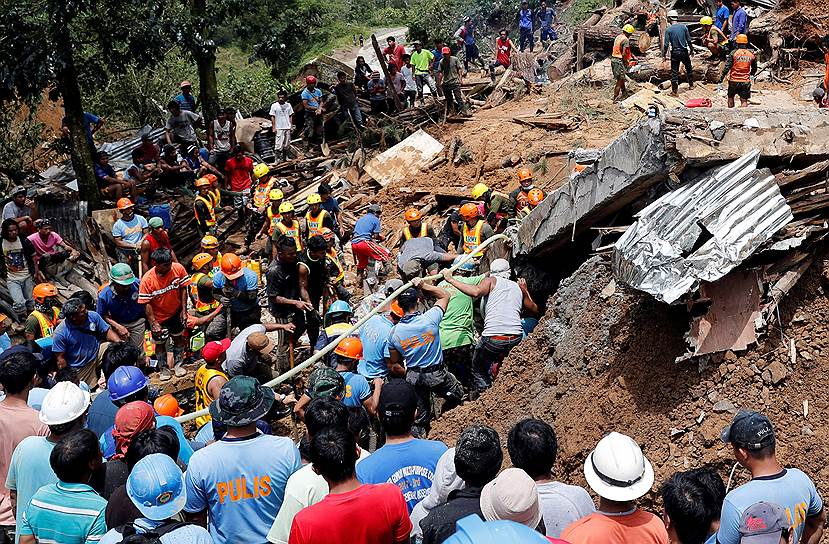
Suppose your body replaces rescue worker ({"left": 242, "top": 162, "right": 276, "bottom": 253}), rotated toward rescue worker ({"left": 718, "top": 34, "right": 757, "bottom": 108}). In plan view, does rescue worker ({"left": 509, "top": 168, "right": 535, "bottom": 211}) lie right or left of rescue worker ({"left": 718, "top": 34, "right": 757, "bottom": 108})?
right

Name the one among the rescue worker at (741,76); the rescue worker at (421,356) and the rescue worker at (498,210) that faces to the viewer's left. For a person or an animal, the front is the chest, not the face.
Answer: the rescue worker at (498,210)

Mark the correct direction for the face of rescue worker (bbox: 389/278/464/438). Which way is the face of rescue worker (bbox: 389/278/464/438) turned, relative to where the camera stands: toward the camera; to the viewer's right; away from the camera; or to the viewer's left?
away from the camera

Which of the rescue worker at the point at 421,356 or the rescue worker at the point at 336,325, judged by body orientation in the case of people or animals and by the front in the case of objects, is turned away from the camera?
the rescue worker at the point at 421,356

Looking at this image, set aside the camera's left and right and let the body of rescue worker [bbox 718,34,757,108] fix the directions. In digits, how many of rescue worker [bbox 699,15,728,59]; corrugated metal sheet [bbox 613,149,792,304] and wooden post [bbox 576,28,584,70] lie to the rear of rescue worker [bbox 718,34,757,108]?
1

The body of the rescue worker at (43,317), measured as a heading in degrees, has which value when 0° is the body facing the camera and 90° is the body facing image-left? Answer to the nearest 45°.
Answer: approximately 315°

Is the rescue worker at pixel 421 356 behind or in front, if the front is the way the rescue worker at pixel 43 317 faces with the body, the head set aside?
in front

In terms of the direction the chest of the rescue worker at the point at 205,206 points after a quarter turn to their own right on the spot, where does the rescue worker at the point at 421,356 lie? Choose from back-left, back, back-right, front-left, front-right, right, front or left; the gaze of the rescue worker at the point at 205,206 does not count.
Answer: front-left

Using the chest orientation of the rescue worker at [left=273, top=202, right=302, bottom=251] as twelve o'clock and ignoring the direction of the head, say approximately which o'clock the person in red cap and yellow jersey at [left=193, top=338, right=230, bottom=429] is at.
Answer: the person in red cap and yellow jersey at [left=193, top=338, right=230, bottom=429] is roughly at 2 o'clock from the rescue worker at [left=273, top=202, right=302, bottom=251].
